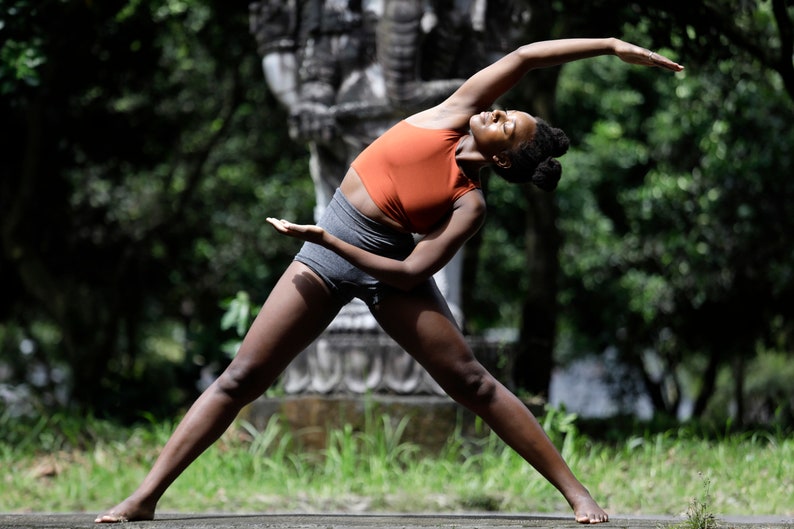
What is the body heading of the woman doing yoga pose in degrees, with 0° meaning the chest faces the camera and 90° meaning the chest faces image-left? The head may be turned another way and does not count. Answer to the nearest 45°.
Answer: approximately 0°

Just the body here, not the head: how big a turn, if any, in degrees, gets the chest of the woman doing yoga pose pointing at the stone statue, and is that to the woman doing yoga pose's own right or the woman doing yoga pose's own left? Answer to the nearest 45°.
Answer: approximately 180°
